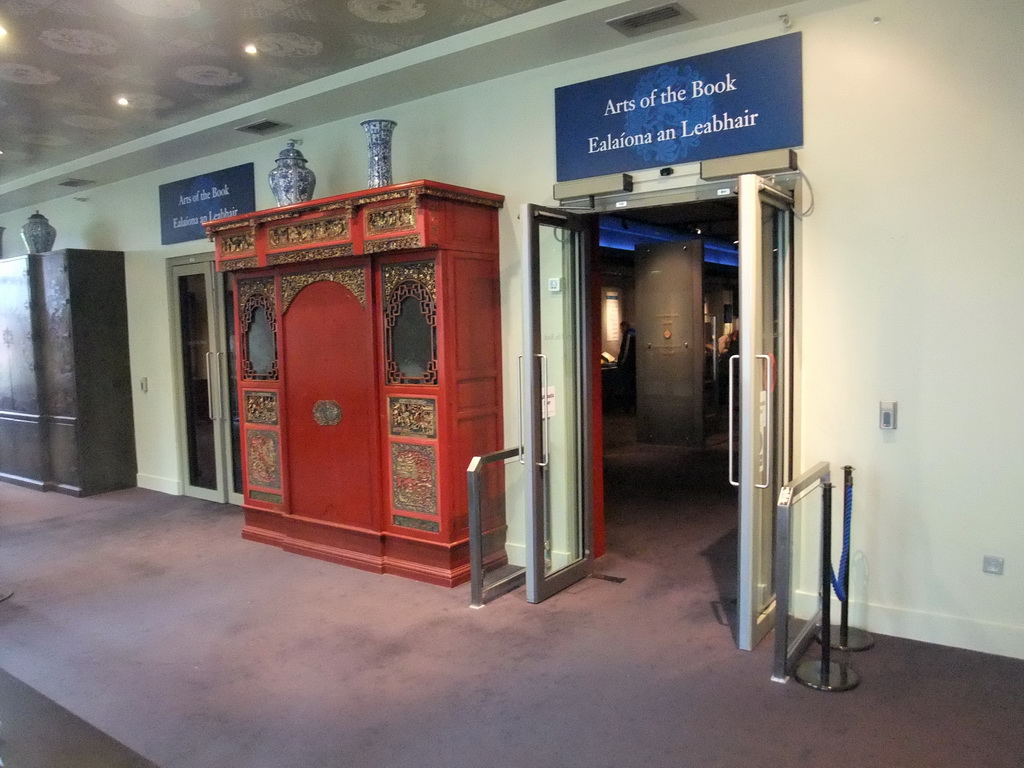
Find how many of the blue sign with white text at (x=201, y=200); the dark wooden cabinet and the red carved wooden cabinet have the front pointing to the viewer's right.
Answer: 0

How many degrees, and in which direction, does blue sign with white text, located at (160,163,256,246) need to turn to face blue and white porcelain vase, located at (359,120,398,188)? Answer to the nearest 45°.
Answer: approximately 90° to its left

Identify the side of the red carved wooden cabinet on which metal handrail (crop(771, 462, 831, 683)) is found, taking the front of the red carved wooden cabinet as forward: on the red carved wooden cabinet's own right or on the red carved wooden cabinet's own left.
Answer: on the red carved wooden cabinet's own left

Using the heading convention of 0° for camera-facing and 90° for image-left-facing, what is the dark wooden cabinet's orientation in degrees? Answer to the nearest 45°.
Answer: approximately 45°

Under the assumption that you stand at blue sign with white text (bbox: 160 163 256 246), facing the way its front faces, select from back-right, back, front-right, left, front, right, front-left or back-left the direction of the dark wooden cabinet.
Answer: right

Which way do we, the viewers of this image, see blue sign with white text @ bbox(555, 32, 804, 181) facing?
facing the viewer and to the left of the viewer

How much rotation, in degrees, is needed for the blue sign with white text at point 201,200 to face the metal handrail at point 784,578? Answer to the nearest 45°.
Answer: approximately 90° to its left

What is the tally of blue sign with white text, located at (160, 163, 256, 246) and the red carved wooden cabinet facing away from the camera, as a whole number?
0

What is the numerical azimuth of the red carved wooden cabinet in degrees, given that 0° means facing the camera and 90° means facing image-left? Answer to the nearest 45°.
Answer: approximately 45°

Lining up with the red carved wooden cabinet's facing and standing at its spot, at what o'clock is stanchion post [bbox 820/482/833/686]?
The stanchion post is roughly at 9 o'clock from the red carved wooden cabinet.
